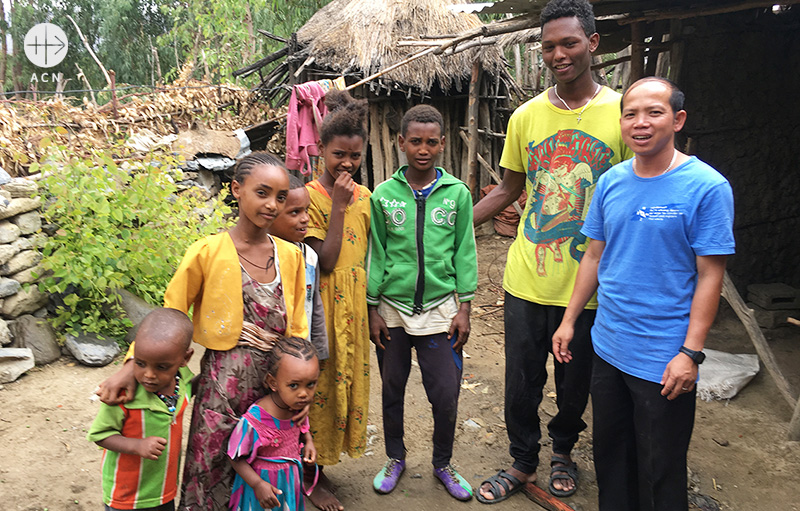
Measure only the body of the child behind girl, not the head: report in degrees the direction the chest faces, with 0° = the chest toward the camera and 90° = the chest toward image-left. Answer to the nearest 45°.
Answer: approximately 315°

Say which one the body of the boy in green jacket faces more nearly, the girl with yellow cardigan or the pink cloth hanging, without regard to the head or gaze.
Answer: the girl with yellow cardigan

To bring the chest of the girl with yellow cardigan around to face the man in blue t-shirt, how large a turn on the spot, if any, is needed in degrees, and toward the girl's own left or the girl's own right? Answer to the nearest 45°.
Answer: approximately 45° to the girl's own left

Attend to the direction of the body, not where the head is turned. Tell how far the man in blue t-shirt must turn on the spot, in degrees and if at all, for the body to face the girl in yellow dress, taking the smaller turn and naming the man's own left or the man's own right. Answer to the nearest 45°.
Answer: approximately 45° to the man's own right

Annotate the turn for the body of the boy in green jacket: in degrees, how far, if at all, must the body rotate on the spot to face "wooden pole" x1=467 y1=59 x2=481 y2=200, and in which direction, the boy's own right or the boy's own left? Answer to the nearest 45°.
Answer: approximately 180°

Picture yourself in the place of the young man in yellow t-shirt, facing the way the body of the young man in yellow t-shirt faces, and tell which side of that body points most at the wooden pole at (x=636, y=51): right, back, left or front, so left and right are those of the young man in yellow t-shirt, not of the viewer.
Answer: back

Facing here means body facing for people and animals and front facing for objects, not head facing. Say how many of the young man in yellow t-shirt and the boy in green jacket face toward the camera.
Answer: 2

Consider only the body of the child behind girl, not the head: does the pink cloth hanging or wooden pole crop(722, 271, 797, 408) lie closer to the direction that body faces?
the wooden pole
